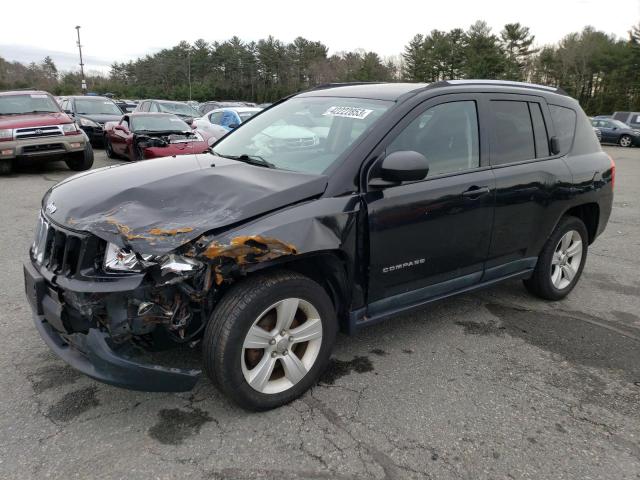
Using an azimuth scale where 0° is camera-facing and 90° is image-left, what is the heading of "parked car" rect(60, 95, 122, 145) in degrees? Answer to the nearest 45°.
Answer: approximately 315°

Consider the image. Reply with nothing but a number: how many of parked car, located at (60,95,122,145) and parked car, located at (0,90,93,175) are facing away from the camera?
0

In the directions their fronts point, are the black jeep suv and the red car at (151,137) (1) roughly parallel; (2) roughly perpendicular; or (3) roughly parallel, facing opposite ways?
roughly perpendicular

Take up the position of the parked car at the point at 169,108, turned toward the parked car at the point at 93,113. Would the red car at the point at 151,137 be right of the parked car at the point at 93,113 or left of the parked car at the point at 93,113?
left

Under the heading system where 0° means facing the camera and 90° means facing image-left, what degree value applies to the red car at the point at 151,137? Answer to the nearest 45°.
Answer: approximately 315°

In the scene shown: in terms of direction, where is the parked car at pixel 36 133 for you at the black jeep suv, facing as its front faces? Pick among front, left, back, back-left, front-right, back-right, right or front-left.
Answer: right

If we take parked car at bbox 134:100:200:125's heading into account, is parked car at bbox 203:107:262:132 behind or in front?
in front

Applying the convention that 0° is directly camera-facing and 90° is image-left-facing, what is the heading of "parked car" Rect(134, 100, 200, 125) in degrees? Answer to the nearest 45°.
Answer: approximately 315°

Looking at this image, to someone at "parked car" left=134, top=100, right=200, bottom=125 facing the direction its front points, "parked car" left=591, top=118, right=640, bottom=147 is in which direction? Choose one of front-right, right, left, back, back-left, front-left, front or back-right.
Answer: front-left

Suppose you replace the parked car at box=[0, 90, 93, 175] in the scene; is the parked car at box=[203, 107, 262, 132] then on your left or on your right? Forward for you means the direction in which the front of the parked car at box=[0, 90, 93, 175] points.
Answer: on your left

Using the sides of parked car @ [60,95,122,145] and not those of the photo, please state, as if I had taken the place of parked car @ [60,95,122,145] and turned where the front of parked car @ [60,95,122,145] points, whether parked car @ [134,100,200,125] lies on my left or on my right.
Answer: on my left

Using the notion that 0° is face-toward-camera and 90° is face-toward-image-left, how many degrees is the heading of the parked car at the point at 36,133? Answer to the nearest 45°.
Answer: approximately 315°

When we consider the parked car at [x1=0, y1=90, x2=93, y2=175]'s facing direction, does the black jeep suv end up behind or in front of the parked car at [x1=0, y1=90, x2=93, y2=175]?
in front

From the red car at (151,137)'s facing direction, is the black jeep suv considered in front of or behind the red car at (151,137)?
in front

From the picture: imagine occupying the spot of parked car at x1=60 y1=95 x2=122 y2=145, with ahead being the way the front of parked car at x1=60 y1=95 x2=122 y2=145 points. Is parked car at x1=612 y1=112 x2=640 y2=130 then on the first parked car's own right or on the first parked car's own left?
on the first parked car's own left
